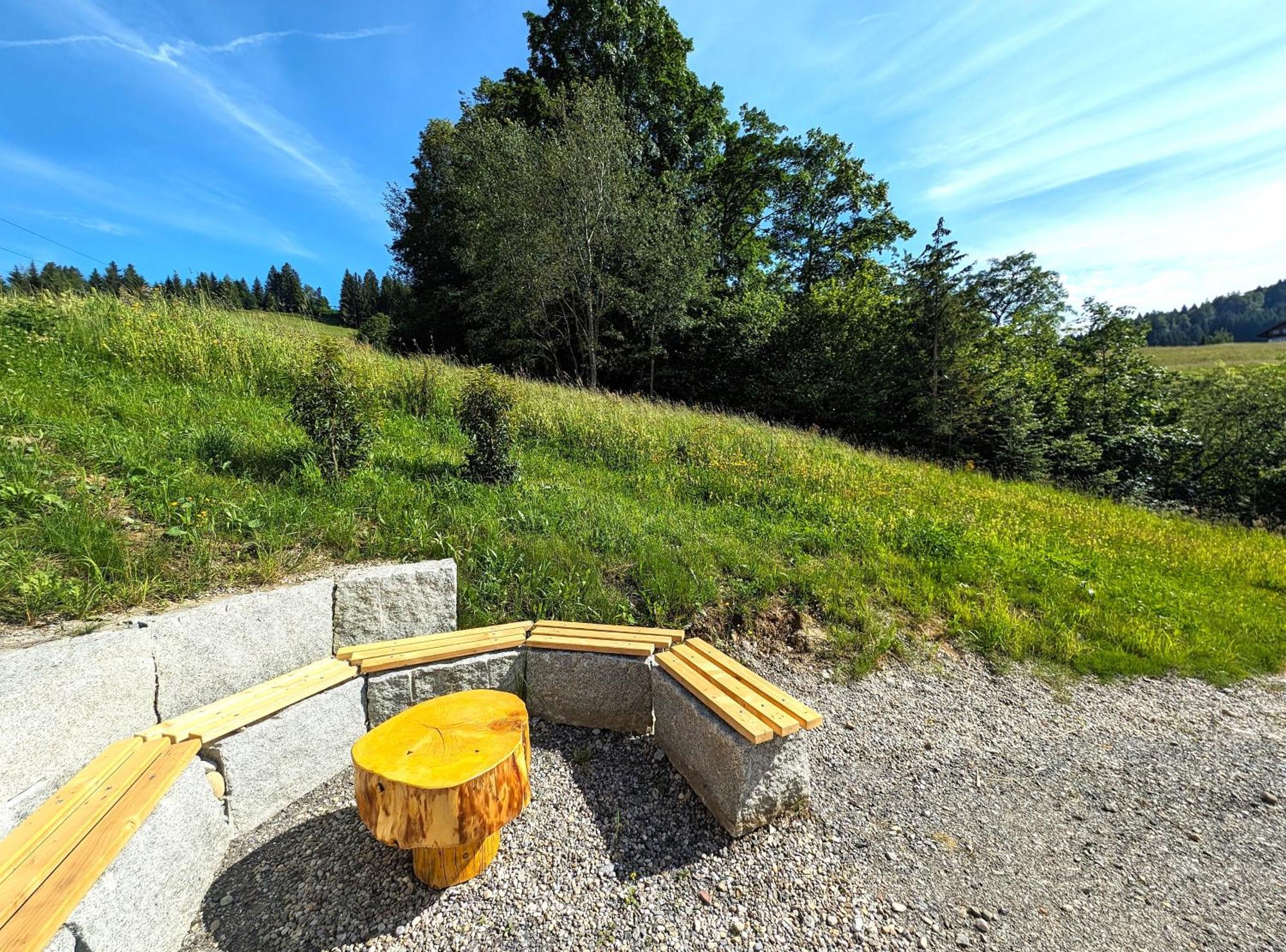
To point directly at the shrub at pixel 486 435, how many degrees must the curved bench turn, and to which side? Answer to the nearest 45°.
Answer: approximately 135° to its left

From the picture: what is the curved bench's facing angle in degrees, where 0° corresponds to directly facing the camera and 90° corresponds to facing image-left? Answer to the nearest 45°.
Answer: approximately 315°

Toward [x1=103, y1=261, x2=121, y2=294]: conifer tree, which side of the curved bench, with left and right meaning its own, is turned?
back

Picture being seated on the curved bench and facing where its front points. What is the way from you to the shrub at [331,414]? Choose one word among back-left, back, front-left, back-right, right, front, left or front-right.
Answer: back-left

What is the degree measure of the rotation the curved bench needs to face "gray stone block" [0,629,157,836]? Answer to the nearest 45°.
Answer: approximately 135° to its right

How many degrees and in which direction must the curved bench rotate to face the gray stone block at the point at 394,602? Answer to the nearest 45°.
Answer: approximately 135° to its left
